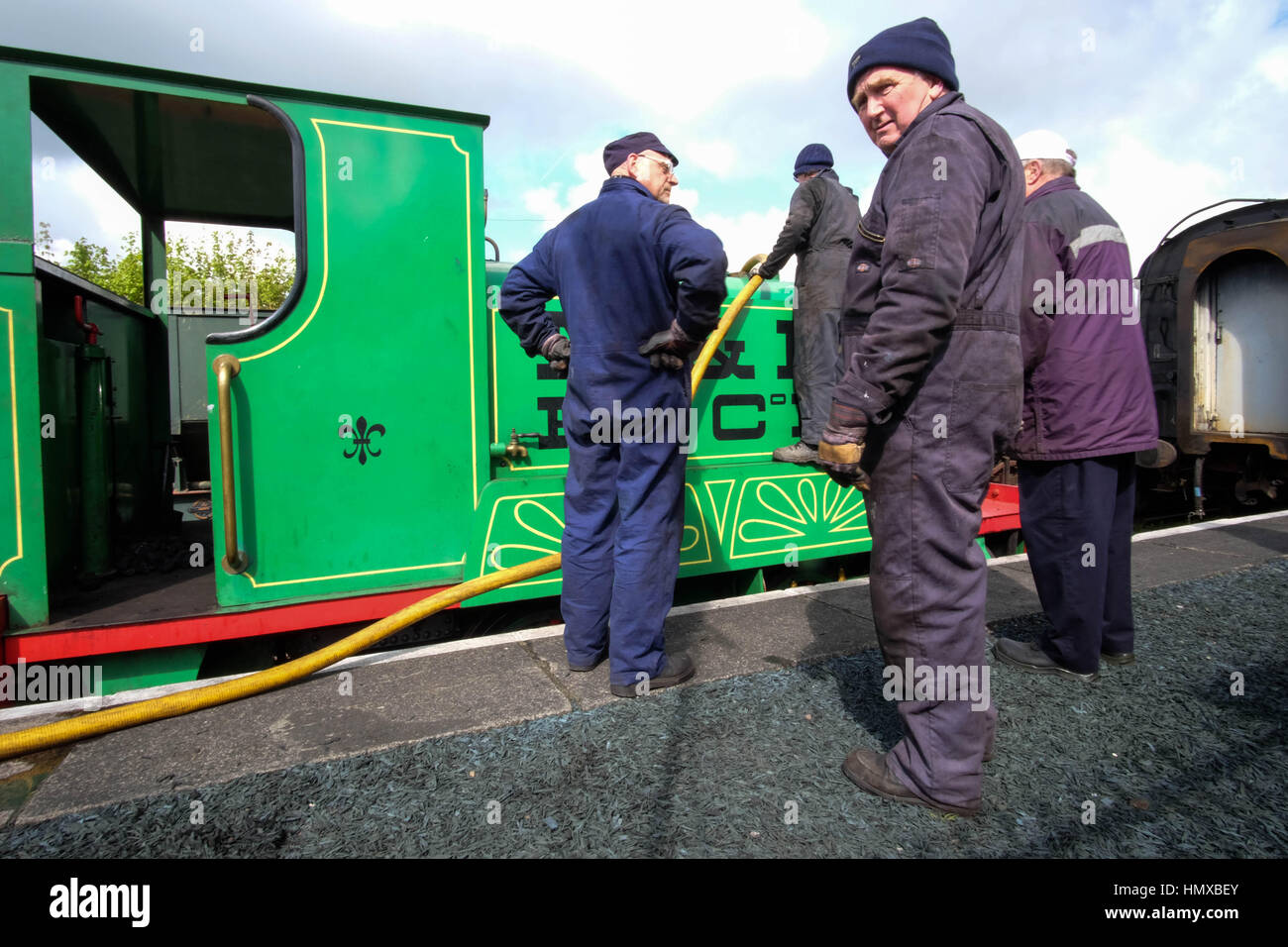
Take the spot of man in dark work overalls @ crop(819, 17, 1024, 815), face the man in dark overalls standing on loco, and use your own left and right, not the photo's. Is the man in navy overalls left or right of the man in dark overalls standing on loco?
left

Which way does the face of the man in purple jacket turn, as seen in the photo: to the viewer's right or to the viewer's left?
to the viewer's left

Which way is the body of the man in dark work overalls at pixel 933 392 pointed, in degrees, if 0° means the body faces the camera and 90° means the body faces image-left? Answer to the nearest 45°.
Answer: approximately 90°

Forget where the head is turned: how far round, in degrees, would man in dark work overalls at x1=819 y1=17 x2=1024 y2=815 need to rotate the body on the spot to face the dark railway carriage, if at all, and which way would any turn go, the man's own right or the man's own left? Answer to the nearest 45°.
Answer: approximately 90° to the man's own right

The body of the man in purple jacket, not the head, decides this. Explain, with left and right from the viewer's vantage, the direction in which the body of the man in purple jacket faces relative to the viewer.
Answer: facing away from the viewer and to the left of the viewer

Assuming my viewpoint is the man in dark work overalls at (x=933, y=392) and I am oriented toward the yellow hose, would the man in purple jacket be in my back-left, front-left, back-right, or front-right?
back-right

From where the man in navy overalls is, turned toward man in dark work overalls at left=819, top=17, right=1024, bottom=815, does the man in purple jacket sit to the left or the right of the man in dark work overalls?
left

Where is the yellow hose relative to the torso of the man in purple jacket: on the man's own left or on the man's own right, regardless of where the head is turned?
on the man's own left
